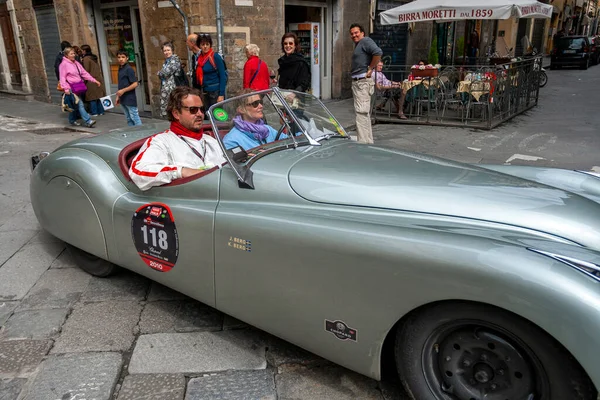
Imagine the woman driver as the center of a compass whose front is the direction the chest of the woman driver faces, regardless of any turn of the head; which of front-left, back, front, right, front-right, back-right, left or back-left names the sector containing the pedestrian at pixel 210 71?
back-left

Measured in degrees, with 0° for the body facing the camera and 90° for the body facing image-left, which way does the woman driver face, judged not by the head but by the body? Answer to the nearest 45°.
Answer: approximately 315°

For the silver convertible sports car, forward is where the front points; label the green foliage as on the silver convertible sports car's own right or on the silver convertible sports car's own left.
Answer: on the silver convertible sports car's own left

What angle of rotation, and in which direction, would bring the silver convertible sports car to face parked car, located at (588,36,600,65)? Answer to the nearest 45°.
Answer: approximately 90° to its left

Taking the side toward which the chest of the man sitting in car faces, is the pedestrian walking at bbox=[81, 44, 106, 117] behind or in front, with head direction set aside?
behind

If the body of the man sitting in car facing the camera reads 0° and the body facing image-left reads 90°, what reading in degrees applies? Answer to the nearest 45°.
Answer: approximately 315°

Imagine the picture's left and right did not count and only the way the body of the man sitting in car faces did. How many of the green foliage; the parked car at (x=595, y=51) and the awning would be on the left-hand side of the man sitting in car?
3

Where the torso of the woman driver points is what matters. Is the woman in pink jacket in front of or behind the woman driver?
behind

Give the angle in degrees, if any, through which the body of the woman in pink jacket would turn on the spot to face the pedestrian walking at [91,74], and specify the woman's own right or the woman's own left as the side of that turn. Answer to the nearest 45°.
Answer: approximately 90° to the woman's own left

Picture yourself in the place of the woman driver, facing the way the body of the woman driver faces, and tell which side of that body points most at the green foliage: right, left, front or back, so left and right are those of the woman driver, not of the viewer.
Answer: left

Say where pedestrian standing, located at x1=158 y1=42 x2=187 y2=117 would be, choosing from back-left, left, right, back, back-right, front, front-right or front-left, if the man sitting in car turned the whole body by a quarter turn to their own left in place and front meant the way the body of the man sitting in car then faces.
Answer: front-left
